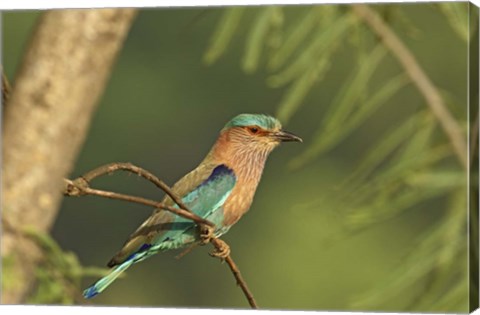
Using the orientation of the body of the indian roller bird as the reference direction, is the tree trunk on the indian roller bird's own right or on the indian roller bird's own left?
on the indian roller bird's own right

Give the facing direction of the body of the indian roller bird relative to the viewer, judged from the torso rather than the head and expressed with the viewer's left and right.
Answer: facing to the right of the viewer
